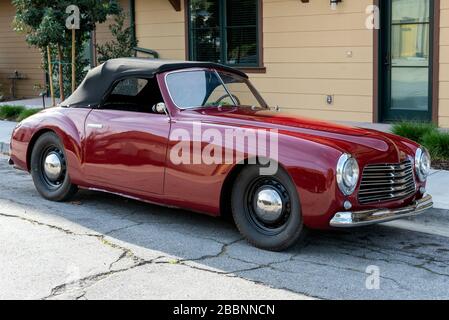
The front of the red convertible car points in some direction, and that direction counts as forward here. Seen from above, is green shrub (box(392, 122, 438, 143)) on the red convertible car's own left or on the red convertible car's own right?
on the red convertible car's own left

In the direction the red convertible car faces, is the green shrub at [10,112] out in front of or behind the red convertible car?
behind

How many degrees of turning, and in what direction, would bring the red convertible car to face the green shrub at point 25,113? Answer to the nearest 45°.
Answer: approximately 180°

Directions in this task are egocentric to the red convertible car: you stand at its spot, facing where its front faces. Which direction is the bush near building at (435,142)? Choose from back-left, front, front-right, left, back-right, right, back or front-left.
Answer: left

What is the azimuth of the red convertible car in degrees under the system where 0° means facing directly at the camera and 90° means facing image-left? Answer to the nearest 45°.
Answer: approximately 315°

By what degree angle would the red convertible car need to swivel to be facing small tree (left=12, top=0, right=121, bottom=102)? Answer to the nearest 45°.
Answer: approximately 180°

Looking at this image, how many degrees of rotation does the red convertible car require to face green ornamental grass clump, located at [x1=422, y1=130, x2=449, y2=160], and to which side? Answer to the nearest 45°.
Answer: approximately 90° to its left
